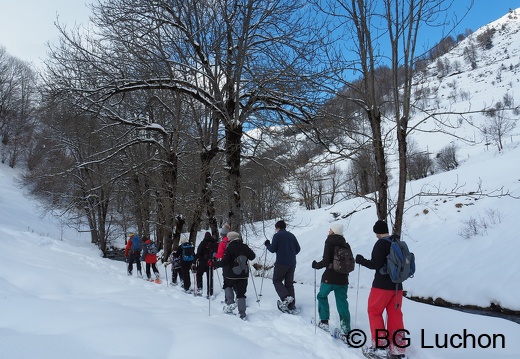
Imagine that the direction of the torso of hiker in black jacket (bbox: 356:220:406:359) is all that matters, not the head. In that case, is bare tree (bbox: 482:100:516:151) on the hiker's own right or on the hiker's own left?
on the hiker's own right

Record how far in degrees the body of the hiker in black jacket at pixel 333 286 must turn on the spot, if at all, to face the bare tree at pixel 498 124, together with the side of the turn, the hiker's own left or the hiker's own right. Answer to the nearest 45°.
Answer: approximately 90° to the hiker's own right

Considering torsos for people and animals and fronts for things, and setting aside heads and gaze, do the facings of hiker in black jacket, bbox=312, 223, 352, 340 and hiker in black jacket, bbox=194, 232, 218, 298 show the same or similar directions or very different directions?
same or similar directions

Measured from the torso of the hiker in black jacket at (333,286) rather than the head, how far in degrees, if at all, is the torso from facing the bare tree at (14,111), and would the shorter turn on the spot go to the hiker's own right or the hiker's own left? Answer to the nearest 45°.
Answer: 0° — they already face it

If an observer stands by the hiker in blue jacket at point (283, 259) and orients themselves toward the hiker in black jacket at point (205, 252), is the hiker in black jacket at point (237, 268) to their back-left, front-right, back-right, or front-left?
front-left

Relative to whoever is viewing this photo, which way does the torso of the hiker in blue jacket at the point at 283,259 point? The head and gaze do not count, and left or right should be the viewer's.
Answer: facing away from the viewer and to the left of the viewer

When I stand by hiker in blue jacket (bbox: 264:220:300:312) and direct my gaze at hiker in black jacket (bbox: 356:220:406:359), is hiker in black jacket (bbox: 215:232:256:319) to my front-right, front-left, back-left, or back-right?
back-right

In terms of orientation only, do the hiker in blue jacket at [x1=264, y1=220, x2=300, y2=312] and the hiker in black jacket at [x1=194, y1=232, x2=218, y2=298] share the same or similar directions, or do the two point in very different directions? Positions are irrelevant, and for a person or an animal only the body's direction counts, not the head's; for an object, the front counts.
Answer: same or similar directions

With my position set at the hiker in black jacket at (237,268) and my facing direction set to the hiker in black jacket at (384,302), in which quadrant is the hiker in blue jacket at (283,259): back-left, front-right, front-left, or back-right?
front-left

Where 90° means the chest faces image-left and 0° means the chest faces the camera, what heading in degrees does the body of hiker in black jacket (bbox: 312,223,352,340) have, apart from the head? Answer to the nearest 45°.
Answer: approximately 135°

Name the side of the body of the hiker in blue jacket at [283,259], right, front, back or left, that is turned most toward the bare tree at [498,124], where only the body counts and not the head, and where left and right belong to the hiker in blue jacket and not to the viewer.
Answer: right

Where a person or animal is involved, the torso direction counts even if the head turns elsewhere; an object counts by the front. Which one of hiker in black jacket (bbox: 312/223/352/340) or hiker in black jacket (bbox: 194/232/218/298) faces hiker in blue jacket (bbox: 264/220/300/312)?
hiker in black jacket (bbox: 312/223/352/340)

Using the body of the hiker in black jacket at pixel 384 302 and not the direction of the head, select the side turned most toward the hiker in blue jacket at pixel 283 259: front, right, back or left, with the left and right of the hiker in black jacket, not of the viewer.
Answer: front

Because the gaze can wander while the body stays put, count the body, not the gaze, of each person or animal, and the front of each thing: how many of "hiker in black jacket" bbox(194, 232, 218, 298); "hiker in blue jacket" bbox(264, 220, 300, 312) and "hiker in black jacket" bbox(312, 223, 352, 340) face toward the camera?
0

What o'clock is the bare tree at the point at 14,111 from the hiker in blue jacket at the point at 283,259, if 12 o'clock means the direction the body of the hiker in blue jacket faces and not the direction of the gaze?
The bare tree is roughly at 12 o'clock from the hiker in blue jacket.

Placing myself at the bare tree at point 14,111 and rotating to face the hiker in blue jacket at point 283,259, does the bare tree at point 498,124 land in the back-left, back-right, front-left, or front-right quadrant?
front-left
